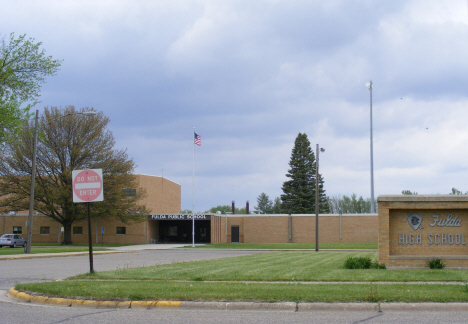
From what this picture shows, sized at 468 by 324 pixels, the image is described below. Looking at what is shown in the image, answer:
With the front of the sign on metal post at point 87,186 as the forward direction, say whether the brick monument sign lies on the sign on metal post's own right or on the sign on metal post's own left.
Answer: on the sign on metal post's own left

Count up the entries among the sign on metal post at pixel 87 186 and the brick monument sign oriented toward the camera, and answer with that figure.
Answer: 2

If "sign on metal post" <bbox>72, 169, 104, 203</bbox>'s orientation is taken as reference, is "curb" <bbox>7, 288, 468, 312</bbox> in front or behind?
in front

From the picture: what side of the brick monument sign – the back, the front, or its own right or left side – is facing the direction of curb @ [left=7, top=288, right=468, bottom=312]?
front

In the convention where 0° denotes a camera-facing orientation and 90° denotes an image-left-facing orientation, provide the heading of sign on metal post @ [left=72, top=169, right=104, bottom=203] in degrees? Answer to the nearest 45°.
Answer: approximately 0°

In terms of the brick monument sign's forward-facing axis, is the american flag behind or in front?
behind

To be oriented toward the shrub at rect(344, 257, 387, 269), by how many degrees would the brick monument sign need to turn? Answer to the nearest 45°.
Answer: approximately 90° to its right
